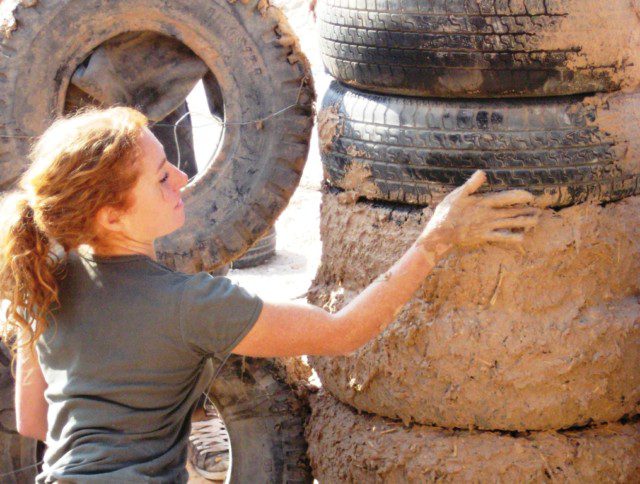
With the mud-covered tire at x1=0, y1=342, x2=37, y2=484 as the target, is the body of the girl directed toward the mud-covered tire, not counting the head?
no

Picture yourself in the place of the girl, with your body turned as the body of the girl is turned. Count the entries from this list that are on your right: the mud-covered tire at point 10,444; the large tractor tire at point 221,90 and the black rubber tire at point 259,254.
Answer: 0

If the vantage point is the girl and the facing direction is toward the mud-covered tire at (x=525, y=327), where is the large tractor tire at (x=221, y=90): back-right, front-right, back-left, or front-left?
front-left

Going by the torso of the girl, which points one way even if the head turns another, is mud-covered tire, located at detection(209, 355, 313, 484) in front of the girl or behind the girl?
in front

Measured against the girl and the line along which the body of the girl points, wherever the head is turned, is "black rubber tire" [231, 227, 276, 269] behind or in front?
in front

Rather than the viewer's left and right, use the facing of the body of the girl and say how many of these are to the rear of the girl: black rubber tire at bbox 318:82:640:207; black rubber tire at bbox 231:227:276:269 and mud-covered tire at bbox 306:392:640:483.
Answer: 0

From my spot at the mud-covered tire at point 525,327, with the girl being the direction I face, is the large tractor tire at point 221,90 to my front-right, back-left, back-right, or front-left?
front-right

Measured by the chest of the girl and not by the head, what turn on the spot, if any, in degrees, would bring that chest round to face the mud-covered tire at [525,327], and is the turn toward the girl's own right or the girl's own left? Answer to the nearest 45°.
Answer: approximately 45° to the girl's own right

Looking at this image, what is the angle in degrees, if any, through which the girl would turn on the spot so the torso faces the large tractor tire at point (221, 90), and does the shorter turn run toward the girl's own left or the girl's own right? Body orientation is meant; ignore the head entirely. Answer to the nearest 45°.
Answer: approximately 45° to the girl's own left

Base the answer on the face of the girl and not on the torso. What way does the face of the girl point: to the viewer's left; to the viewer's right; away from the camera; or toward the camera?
to the viewer's right

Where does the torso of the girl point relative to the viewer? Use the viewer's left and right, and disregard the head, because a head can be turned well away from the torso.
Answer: facing away from the viewer and to the right of the viewer
